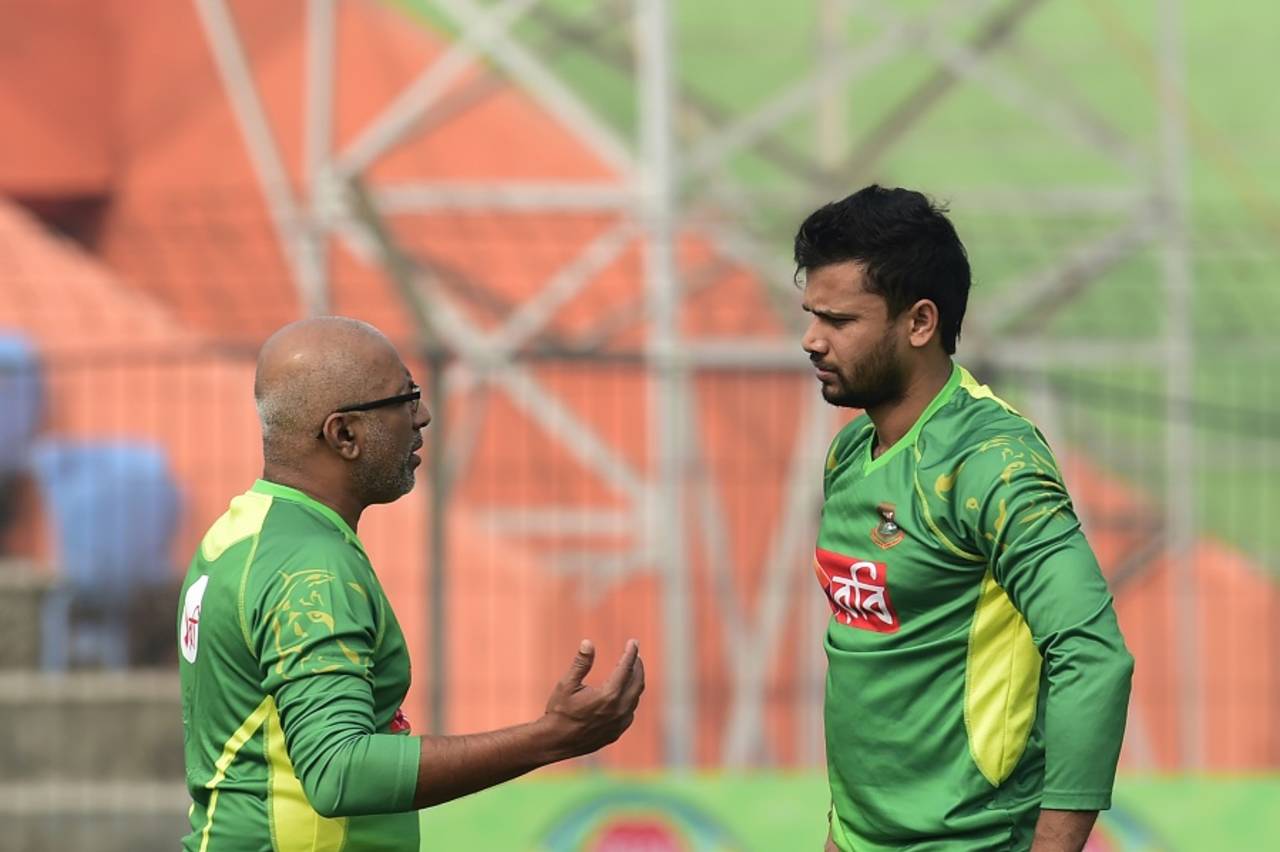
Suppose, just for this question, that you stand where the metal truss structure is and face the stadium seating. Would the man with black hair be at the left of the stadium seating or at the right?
left

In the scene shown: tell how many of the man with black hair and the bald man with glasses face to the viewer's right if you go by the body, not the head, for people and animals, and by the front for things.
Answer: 1

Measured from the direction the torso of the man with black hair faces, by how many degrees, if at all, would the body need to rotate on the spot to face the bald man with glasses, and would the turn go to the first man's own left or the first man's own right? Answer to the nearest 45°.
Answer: approximately 45° to the first man's own right

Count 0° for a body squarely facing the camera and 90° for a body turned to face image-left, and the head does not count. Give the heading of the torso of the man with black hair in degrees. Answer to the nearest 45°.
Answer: approximately 45°

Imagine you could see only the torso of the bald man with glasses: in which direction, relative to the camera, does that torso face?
to the viewer's right

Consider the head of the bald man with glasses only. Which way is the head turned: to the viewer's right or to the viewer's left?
to the viewer's right

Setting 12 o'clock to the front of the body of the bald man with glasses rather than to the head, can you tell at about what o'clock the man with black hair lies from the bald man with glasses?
The man with black hair is roughly at 12 o'clock from the bald man with glasses.

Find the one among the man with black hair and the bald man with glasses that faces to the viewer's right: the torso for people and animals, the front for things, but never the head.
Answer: the bald man with glasses

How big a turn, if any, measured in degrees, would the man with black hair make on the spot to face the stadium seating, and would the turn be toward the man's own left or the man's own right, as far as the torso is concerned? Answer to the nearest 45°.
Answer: approximately 90° to the man's own right

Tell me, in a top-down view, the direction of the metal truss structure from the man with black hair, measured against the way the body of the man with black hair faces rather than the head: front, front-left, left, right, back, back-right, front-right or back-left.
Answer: back-right

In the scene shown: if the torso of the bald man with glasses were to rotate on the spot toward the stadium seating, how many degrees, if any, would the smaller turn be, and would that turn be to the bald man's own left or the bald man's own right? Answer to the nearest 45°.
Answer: approximately 90° to the bald man's own left
